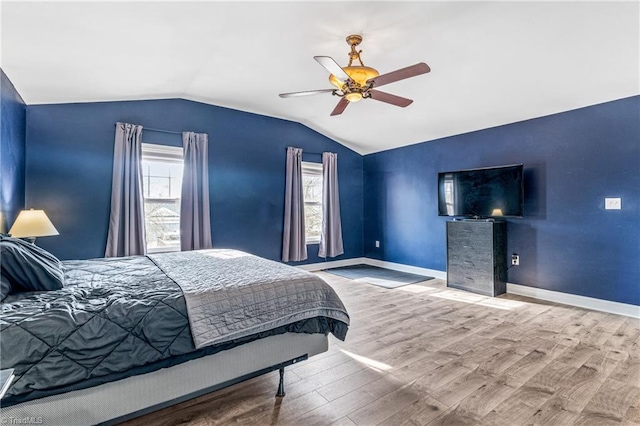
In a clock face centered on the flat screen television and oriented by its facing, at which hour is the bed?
The bed is roughly at 11 o'clock from the flat screen television.

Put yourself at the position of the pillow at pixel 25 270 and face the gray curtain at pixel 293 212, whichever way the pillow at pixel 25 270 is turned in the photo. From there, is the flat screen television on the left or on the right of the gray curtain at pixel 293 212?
right

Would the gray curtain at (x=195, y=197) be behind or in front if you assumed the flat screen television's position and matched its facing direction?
in front

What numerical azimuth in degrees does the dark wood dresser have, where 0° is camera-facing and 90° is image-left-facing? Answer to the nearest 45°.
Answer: approximately 45°

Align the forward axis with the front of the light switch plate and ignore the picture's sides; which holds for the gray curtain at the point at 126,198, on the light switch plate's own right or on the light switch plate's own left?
on the light switch plate's own right

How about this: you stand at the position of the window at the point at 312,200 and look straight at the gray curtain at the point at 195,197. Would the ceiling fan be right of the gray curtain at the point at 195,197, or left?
left

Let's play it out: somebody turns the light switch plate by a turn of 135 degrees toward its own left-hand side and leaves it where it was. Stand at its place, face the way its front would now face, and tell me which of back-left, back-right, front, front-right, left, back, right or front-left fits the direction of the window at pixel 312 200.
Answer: back-left

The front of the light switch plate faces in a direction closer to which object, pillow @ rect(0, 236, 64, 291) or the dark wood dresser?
the pillow

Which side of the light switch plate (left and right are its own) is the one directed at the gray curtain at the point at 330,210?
right

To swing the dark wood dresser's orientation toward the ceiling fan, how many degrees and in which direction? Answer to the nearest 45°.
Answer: approximately 45° to its left

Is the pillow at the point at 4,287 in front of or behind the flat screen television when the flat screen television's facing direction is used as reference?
in front

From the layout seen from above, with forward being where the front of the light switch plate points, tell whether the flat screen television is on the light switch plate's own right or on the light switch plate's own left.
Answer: on the light switch plate's own right
